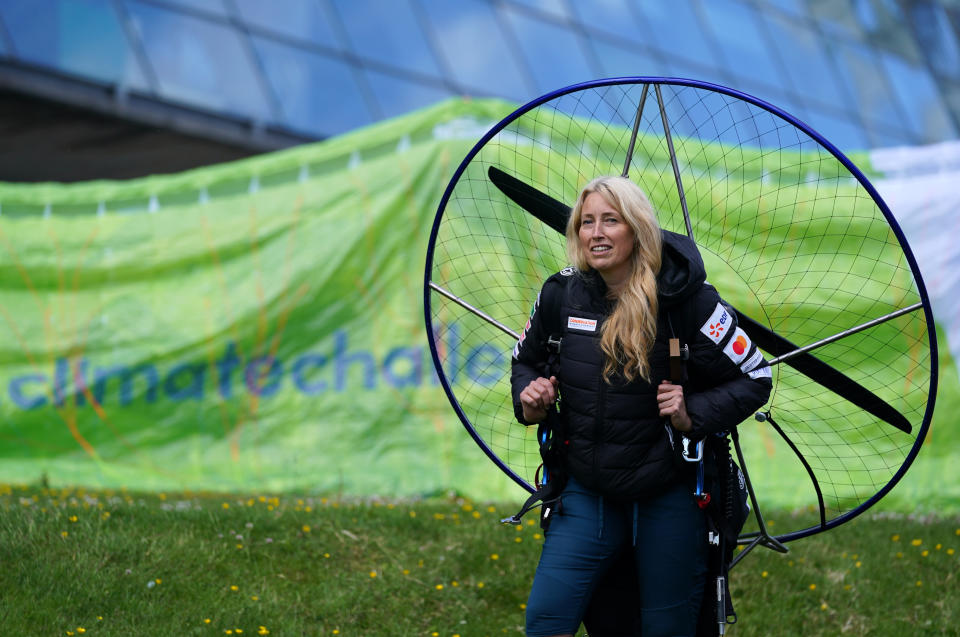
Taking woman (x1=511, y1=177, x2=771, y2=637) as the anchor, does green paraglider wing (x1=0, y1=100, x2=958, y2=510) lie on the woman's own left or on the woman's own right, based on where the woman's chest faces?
on the woman's own right

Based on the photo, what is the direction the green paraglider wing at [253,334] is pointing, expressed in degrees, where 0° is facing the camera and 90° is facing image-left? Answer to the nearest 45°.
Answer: approximately 0°

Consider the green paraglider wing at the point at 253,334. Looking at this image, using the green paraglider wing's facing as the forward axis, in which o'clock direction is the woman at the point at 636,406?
The woman is roughly at 11 o'clock from the green paraglider wing.

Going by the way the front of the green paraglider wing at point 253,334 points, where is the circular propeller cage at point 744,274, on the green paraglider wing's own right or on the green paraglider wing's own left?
on the green paraglider wing's own left

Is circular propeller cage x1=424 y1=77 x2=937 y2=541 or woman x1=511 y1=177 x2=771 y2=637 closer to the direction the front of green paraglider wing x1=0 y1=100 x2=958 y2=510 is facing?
the woman

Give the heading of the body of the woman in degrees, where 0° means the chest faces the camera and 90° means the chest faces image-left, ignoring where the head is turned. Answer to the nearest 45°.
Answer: approximately 45°
